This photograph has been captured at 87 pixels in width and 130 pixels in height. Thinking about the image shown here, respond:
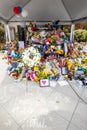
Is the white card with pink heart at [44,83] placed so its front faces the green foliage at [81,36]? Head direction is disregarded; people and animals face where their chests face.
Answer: no

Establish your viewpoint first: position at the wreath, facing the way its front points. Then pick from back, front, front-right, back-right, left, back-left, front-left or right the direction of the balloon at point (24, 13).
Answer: back

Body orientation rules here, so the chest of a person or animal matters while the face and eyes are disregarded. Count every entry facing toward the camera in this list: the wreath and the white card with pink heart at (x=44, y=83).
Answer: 2

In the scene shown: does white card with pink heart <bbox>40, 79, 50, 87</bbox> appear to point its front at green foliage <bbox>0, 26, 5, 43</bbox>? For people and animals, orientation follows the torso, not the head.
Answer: no

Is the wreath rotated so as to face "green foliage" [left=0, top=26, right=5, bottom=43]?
no

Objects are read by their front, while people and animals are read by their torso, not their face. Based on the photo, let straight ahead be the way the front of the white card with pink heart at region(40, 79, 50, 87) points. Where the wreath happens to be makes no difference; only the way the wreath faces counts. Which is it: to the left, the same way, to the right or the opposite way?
the same way

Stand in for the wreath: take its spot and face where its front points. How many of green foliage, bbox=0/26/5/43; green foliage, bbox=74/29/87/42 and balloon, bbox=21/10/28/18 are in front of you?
0

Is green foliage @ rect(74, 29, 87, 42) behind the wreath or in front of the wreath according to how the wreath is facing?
behind

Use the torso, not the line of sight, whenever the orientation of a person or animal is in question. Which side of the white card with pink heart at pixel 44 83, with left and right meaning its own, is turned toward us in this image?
front
